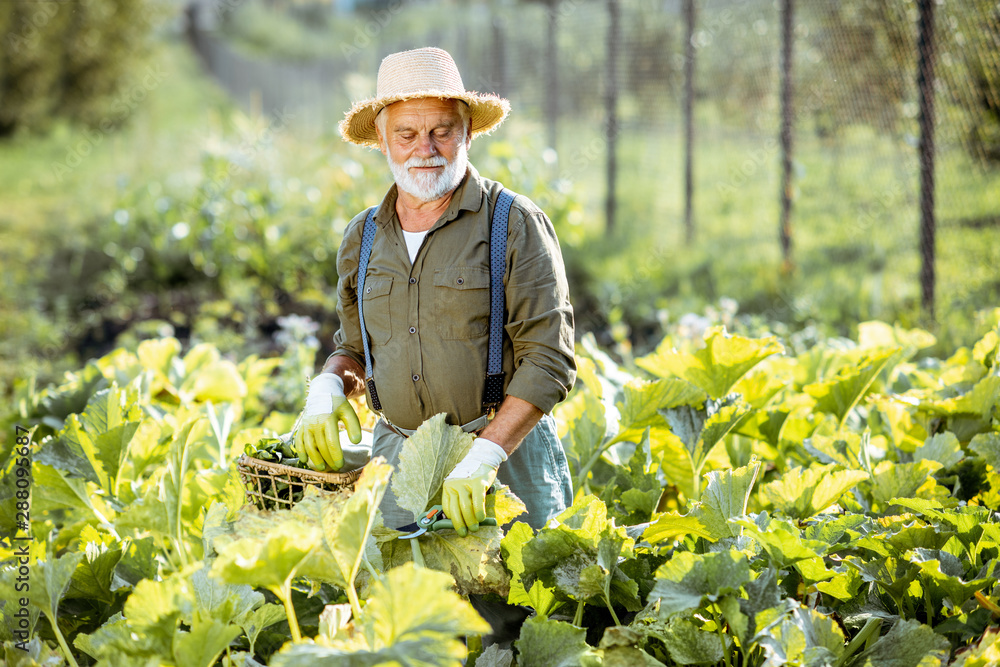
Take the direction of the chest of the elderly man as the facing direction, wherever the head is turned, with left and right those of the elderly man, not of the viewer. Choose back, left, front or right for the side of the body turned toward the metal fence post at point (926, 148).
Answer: back

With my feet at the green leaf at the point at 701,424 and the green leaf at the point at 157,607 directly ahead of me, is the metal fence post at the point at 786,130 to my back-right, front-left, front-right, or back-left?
back-right

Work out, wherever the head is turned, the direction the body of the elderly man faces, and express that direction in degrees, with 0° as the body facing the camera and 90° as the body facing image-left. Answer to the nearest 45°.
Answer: approximately 45°

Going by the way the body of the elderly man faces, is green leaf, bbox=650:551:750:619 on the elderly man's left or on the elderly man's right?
on the elderly man's left

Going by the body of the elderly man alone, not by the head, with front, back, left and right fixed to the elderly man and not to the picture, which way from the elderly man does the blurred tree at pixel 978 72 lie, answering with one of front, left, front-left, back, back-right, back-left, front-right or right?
back

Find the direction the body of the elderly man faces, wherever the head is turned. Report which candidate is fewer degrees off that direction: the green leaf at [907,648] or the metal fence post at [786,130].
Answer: the green leaf
